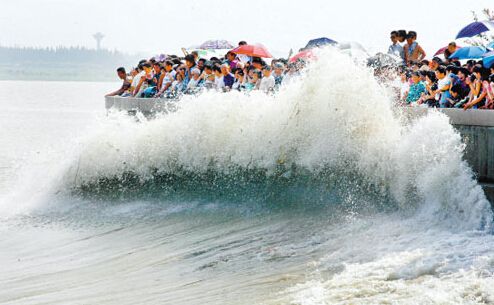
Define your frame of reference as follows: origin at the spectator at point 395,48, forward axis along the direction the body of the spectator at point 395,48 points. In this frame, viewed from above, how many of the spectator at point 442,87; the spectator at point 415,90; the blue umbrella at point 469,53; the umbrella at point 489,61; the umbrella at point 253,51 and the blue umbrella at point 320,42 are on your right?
2

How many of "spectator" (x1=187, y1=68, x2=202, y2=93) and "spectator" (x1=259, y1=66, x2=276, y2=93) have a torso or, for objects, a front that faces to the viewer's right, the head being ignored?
0

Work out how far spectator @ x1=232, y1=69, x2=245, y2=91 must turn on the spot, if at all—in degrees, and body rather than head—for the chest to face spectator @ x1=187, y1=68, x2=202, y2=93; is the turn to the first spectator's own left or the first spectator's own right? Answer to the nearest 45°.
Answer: approximately 90° to the first spectator's own right

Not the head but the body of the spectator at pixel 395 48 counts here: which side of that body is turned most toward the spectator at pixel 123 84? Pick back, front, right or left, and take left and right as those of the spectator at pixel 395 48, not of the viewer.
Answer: right

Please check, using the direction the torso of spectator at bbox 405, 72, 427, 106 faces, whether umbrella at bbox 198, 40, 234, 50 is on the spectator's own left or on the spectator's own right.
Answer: on the spectator's own right

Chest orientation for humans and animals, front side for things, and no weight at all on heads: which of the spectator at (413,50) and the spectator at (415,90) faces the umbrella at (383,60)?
the spectator at (413,50)

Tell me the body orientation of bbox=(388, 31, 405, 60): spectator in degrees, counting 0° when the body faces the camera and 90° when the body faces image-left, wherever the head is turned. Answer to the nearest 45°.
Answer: approximately 45°

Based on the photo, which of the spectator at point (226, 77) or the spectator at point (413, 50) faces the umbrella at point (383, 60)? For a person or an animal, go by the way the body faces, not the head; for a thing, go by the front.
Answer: the spectator at point (413, 50)

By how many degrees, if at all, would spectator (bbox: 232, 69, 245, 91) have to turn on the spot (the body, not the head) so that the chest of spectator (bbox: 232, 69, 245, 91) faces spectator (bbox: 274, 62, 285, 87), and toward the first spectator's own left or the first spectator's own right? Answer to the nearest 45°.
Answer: approximately 90° to the first spectator's own left

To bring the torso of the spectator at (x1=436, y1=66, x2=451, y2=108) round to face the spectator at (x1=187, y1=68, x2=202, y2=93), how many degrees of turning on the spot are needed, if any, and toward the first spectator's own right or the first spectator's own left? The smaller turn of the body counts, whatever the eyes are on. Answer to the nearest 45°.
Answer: approximately 90° to the first spectator's own right

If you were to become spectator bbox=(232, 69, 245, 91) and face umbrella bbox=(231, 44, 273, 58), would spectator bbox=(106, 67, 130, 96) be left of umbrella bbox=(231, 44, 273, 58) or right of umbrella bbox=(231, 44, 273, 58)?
left

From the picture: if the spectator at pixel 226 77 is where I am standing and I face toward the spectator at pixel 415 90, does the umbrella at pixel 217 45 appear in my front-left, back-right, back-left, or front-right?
back-left

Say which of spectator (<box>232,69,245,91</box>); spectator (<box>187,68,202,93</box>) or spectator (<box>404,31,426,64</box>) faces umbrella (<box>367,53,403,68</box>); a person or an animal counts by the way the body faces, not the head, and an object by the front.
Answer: spectator (<box>404,31,426,64</box>)
